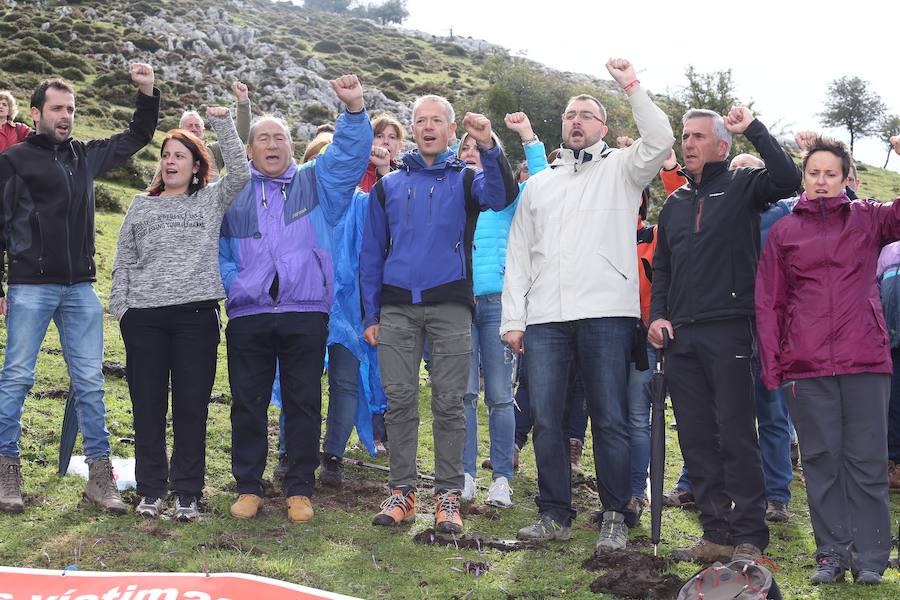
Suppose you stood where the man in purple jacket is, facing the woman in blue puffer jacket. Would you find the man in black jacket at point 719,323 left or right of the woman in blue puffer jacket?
right

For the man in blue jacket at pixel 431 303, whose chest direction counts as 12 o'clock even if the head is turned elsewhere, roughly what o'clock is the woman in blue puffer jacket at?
The woman in blue puffer jacket is roughly at 7 o'clock from the man in blue jacket.

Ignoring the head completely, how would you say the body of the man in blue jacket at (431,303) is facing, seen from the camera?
toward the camera

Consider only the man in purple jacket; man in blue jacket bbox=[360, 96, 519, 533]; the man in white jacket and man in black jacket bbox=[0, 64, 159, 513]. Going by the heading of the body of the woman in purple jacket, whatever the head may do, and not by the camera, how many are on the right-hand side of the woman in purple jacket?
4

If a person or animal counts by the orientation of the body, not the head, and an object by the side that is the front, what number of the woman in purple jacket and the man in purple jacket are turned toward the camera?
2

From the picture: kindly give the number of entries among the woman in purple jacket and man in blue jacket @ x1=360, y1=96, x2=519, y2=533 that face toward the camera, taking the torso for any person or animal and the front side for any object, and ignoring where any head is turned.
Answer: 2

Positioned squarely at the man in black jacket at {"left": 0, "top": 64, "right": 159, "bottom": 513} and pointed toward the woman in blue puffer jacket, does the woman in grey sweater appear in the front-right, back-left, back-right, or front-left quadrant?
front-right

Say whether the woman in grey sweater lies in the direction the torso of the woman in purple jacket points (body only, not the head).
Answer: no

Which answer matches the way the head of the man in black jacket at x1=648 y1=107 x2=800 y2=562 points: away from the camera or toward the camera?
toward the camera

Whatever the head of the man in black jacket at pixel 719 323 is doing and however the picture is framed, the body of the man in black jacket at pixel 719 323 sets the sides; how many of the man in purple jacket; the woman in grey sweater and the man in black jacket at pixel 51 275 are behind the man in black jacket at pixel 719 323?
0

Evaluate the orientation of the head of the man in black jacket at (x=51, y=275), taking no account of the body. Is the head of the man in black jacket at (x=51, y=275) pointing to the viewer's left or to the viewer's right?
to the viewer's right

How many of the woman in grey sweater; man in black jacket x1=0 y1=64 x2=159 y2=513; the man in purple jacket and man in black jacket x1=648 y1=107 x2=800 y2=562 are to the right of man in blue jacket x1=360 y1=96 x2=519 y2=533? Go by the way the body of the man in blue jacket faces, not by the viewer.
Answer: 3

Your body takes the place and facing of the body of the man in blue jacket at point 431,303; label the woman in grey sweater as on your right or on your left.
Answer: on your right

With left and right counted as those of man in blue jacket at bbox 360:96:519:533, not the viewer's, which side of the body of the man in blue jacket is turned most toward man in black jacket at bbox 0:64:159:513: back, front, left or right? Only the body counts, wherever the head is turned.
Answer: right

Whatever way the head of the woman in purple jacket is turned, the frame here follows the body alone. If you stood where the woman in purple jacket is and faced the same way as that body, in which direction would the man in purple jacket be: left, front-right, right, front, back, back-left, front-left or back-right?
right

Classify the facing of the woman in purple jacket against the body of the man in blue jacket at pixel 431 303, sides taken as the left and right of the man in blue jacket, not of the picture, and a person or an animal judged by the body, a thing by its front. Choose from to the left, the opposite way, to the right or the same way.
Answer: the same way

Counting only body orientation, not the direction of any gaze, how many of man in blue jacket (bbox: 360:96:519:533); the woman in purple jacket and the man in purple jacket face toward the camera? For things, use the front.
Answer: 3

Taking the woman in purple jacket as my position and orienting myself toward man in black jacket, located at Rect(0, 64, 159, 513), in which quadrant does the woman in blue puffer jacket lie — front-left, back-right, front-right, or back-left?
front-right

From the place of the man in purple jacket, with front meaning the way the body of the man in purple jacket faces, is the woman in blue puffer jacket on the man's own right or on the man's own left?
on the man's own left

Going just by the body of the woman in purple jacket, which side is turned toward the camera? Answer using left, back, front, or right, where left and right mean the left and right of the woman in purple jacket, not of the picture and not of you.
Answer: front
